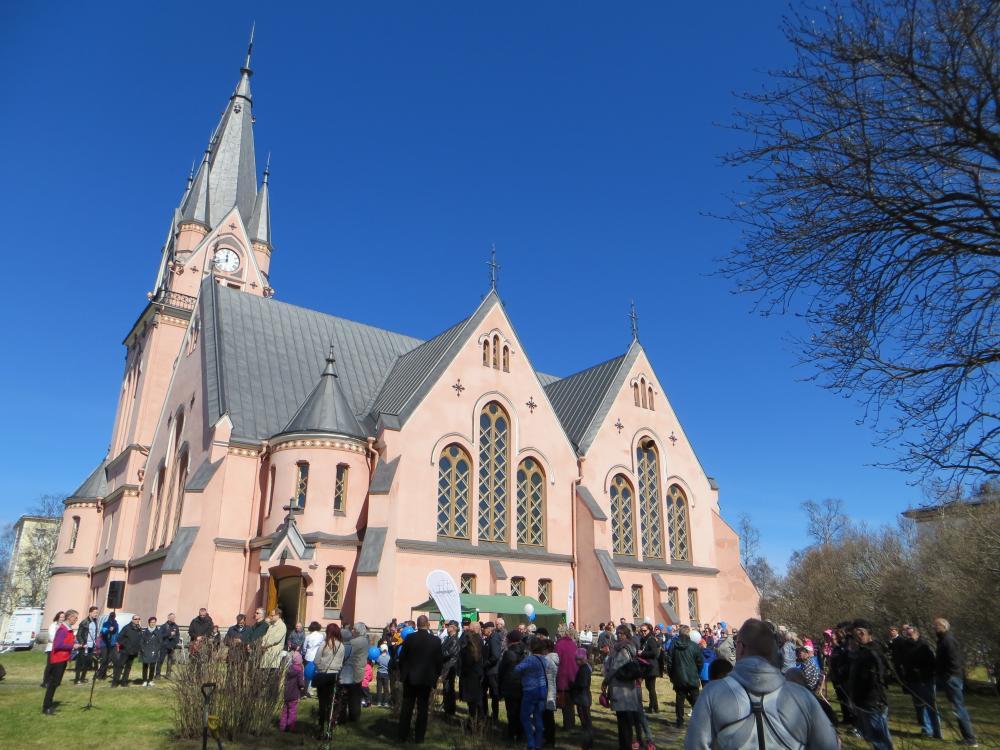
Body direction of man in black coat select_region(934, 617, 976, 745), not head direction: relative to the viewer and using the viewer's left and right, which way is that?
facing to the left of the viewer

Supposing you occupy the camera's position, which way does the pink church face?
facing the viewer and to the left of the viewer

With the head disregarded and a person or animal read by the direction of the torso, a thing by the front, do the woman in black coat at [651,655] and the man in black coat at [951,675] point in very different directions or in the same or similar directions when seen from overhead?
same or similar directions

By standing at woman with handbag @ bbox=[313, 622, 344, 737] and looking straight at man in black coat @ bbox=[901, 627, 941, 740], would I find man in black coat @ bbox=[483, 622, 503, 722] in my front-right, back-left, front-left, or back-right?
front-left

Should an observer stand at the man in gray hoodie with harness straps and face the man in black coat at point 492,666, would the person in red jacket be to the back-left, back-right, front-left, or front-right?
front-left

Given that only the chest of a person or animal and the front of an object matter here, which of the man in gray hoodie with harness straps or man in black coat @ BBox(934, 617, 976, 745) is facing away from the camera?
the man in gray hoodie with harness straps

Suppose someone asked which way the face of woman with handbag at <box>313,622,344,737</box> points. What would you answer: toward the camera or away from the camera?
away from the camera

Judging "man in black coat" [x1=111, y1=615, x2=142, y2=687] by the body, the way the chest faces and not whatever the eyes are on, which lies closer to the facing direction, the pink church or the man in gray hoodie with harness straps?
the man in gray hoodie with harness straps

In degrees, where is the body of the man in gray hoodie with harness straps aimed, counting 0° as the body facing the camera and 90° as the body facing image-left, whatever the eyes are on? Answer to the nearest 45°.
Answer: approximately 180°

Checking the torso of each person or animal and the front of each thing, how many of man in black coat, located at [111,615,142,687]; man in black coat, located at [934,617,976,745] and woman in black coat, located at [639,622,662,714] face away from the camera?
0
